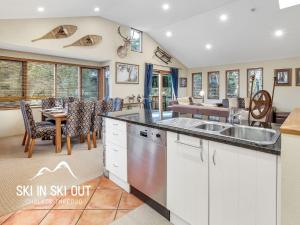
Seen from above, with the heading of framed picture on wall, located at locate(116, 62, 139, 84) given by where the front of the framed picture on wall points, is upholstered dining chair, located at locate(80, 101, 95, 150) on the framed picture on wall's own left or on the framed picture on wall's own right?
on the framed picture on wall's own right

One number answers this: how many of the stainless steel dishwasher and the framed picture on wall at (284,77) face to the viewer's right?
0

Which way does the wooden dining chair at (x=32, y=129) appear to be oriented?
to the viewer's right

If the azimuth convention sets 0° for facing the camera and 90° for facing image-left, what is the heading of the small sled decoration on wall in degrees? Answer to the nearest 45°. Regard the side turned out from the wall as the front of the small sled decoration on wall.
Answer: approximately 315°

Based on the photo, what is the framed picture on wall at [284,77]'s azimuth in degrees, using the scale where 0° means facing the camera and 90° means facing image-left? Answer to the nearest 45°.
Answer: approximately 0°
